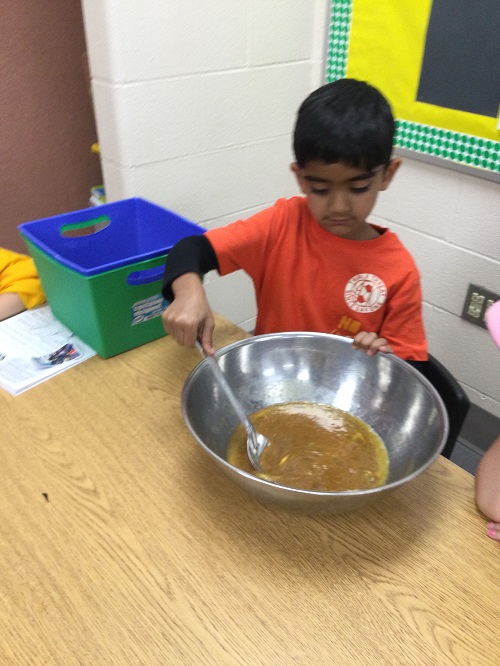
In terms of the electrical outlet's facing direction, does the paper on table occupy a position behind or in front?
in front

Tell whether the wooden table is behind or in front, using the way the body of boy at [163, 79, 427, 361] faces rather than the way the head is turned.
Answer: in front

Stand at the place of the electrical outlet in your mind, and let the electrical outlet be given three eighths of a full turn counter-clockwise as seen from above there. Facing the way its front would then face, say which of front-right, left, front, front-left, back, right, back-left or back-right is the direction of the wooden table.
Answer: back-right

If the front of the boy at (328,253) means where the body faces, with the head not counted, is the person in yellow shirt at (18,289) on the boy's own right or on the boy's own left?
on the boy's own right

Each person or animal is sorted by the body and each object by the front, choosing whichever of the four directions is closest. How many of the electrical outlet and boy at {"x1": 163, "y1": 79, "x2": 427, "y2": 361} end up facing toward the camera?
2

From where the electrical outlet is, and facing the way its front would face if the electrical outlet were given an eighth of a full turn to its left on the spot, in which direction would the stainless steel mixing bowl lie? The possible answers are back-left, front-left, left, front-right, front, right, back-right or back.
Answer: front-right

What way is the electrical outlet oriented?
toward the camera

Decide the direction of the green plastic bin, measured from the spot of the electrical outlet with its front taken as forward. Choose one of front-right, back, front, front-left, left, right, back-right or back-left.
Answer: front-right
